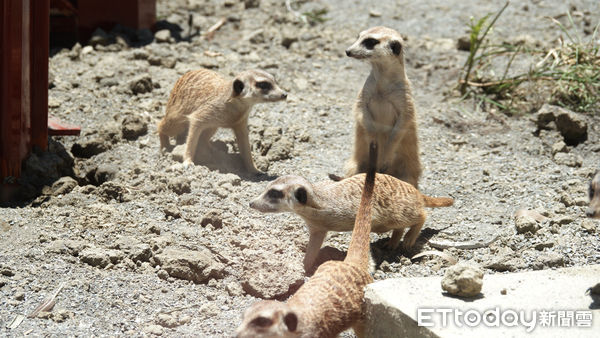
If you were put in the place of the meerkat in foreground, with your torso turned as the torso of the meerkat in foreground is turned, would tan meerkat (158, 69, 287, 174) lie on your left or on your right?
on your right

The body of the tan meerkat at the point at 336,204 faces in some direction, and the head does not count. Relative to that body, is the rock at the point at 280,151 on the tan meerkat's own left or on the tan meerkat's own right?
on the tan meerkat's own right

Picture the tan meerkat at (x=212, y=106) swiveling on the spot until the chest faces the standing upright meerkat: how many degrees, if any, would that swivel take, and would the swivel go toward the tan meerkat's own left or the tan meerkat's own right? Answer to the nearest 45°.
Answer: approximately 45° to the tan meerkat's own left

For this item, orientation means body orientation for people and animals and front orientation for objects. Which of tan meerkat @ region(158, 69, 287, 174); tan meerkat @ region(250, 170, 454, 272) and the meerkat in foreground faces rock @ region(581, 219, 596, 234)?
tan meerkat @ region(158, 69, 287, 174)

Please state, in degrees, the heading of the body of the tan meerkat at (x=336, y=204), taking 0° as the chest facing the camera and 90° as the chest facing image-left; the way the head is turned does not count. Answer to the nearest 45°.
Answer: approximately 90°

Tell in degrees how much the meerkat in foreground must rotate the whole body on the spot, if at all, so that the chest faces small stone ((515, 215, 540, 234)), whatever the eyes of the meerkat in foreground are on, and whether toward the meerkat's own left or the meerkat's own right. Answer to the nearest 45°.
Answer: approximately 180°

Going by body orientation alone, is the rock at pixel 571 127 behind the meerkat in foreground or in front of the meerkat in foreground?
behind

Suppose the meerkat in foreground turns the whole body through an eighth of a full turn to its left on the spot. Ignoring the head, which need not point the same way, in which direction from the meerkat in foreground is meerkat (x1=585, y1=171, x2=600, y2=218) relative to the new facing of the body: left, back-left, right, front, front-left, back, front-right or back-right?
left

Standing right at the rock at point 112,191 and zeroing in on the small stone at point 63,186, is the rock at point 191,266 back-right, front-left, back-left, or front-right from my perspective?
back-left

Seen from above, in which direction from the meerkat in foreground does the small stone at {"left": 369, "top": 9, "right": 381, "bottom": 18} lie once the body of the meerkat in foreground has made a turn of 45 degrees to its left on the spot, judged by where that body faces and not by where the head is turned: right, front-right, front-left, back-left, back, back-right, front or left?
back

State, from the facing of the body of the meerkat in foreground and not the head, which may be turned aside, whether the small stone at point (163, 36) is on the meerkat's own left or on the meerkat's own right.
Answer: on the meerkat's own right

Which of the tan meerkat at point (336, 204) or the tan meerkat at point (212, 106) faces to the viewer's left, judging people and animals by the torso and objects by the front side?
the tan meerkat at point (336, 204)

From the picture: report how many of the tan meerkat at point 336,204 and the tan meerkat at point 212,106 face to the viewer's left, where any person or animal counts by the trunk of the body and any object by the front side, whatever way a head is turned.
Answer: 1

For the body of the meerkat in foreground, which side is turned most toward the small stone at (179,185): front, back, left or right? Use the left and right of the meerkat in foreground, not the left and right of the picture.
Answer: right
